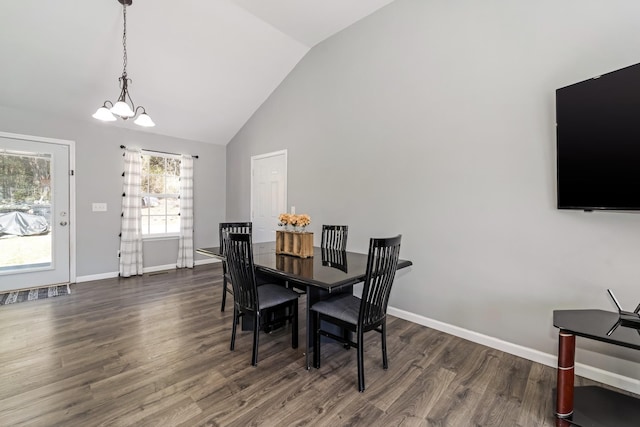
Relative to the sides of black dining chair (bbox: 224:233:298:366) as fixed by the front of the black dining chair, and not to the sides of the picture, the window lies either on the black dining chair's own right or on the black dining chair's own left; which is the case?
on the black dining chair's own left

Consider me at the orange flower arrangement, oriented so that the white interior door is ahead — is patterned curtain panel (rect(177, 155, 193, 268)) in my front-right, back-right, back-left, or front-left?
front-left

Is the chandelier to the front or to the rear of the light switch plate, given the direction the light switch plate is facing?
to the front

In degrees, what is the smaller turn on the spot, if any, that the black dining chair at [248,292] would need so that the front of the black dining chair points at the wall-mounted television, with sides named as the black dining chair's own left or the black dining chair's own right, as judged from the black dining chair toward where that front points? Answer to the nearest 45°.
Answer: approximately 90° to the black dining chair's own right

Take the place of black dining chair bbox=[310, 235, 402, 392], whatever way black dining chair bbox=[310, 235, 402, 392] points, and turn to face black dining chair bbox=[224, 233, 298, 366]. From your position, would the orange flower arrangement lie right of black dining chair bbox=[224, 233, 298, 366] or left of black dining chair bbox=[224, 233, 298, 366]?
right

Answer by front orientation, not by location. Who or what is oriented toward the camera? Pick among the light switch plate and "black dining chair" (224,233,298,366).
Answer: the light switch plate

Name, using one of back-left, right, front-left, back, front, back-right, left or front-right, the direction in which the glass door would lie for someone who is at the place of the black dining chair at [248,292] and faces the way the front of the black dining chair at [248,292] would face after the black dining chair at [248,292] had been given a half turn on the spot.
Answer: right

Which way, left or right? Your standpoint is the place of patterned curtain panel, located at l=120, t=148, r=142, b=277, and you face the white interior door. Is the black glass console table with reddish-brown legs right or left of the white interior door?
right

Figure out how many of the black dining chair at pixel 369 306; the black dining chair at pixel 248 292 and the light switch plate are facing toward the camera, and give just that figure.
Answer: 1

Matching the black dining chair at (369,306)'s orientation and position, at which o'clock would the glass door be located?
The glass door is roughly at 11 o'clock from the black dining chair.

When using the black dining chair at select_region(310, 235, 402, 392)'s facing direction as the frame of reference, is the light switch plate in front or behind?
in front

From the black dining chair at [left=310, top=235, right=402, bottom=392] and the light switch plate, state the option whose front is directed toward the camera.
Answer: the light switch plate

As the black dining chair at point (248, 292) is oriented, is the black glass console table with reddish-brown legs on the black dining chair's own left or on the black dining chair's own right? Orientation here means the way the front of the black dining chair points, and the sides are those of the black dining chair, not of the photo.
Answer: on the black dining chair's own right

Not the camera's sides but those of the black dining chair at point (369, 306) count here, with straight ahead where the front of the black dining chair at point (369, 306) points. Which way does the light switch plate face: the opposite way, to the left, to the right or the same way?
the opposite way

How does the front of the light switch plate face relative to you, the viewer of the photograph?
facing the viewer

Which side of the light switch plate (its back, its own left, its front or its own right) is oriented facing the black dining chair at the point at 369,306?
front

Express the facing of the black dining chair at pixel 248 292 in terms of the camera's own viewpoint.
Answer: facing away from the viewer and to the right of the viewer
